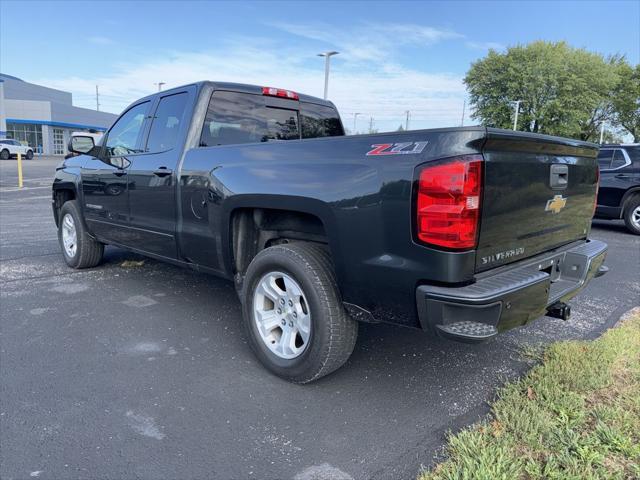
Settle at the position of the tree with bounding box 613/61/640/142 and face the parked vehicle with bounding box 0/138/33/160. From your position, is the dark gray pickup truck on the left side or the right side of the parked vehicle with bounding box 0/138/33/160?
left

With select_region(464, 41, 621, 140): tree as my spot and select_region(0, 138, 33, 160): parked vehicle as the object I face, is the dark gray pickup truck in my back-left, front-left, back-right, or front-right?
front-left

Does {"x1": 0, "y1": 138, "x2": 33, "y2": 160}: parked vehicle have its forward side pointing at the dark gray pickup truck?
no

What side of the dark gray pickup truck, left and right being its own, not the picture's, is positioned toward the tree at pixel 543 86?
right

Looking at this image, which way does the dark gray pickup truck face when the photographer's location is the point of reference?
facing away from the viewer and to the left of the viewer

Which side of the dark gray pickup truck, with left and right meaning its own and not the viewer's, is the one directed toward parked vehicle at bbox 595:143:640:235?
right

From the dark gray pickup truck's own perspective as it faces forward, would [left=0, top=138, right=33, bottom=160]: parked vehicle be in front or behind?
in front

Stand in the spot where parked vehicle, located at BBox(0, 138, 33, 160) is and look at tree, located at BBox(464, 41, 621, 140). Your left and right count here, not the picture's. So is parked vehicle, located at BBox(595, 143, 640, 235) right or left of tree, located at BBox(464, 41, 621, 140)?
right

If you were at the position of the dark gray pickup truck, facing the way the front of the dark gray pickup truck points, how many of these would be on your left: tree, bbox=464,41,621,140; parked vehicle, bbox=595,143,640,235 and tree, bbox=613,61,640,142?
0

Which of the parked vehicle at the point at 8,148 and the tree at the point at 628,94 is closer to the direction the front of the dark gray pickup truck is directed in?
the parked vehicle

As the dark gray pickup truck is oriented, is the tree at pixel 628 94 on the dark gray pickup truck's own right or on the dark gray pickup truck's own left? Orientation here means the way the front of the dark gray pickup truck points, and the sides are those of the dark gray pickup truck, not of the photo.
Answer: on the dark gray pickup truck's own right
